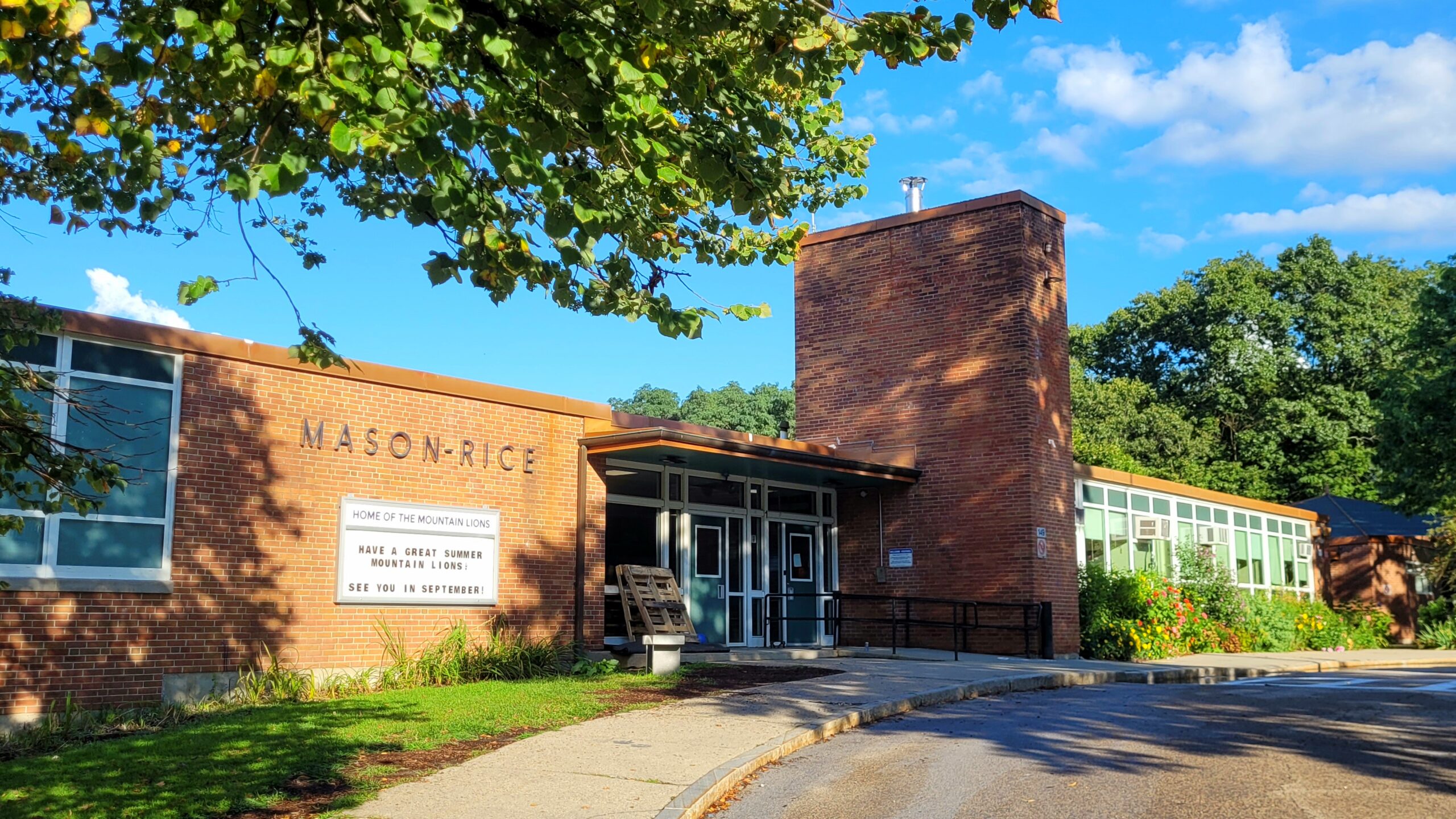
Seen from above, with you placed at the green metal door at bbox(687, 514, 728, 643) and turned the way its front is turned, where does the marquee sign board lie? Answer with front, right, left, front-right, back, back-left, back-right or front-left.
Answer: right

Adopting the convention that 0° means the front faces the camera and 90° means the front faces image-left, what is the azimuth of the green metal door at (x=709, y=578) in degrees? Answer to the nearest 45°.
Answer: approximately 315°

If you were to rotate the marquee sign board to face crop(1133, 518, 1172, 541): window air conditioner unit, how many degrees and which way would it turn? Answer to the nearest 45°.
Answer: approximately 90° to its left

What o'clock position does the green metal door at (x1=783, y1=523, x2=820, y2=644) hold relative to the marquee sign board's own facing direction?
The green metal door is roughly at 9 o'clock from the marquee sign board.

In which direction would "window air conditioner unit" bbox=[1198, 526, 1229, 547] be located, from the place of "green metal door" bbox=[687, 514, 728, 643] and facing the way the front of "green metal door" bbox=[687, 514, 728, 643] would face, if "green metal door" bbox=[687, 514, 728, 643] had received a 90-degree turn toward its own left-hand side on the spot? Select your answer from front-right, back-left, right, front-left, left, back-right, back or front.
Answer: front

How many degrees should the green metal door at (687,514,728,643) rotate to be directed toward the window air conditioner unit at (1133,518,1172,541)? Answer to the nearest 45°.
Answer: approximately 90° to its left

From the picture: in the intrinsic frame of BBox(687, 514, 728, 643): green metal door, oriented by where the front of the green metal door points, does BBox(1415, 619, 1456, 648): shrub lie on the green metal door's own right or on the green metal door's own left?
on the green metal door's own left

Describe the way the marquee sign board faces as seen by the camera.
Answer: facing the viewer and to the right of the viewer

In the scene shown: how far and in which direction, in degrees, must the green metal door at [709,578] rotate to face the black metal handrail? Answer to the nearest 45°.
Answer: approximately 45° to its left

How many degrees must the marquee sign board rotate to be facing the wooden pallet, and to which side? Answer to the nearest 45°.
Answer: approximately 90° to its left

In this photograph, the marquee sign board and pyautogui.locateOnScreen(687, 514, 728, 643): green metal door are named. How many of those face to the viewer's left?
0

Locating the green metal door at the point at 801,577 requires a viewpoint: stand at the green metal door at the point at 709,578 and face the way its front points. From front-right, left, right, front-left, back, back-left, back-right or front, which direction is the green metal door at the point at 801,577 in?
left

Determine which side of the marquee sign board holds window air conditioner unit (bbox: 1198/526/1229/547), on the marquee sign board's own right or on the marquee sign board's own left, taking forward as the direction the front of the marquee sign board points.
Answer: on the marquee sign board's own left
